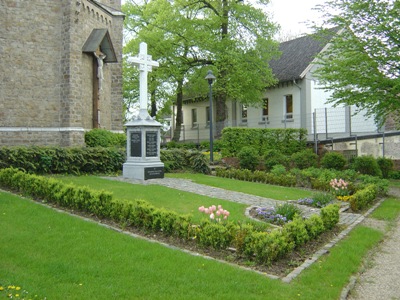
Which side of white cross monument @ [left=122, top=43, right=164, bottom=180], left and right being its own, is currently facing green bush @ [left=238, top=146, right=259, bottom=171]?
left

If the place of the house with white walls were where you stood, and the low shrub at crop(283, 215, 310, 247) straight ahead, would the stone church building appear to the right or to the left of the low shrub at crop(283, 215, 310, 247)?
right

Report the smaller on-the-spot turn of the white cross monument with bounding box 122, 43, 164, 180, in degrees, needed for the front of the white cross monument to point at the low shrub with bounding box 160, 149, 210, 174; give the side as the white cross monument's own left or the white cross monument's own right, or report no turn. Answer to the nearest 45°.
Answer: approximately 90° to the white cross monument's own left

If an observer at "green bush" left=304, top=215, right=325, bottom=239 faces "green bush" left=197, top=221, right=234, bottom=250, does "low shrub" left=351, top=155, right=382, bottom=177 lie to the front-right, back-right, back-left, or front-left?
back-right

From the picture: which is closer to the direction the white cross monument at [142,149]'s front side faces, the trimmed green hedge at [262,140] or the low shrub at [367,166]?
the low shrub

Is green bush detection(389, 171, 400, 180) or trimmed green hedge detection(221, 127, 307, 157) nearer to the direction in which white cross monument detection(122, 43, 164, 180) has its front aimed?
the green bush

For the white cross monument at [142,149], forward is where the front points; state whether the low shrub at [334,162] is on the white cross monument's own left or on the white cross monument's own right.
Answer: on the white cross monument's own left

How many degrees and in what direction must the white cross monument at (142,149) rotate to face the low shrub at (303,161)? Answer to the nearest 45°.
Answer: approximately 90° to its left

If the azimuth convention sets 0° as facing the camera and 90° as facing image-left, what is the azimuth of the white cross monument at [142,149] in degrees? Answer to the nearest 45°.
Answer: approximately 315°

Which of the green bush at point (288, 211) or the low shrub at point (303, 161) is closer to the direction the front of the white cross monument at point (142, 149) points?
the green bush
